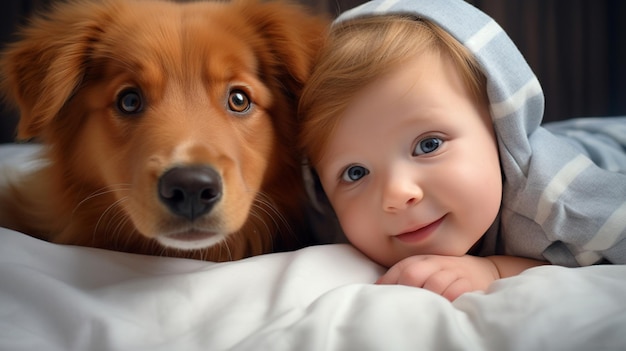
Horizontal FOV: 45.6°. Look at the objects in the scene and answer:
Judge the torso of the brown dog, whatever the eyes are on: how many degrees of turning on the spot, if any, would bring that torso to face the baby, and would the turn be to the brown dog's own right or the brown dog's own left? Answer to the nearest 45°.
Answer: approximately 45° to the brown dog's own left

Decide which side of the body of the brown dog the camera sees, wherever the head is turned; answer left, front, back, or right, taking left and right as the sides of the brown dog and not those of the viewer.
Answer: front

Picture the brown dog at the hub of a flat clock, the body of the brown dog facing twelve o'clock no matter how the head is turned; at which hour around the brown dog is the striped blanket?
The striped blanket is roughly at 10 o'clock from the brown dog.
